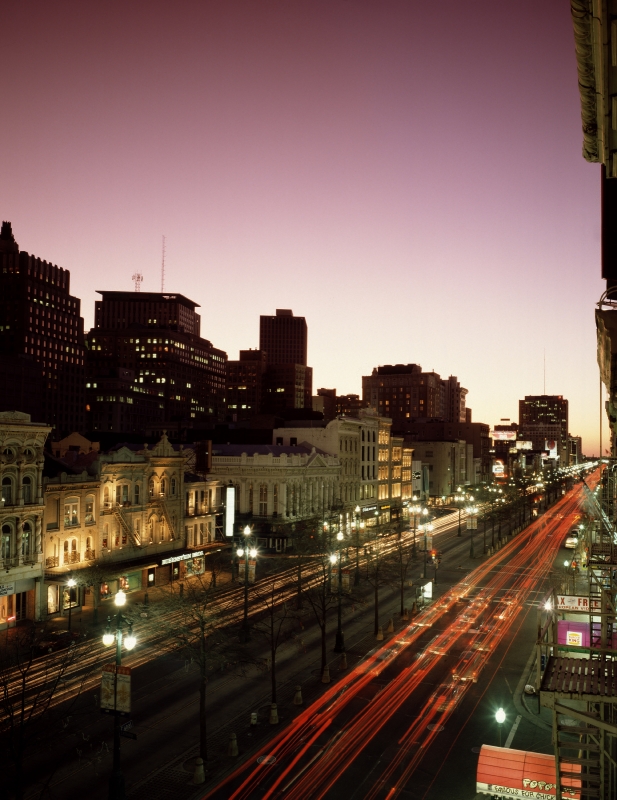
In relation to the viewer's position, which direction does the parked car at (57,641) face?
facing the viewer and to the left of the viewer

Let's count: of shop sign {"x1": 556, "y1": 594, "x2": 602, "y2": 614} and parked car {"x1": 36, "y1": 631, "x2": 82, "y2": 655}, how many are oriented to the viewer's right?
0

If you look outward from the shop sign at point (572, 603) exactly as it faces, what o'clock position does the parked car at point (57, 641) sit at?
The parked car is roughly at 3 o'clock from the shop sign.

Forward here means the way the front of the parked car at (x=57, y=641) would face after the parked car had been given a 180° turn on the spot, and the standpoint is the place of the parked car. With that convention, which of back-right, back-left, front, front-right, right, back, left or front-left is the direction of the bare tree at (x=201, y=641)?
right

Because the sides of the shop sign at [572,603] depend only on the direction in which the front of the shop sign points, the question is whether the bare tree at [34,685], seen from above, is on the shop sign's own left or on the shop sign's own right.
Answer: on the shop sign's own right

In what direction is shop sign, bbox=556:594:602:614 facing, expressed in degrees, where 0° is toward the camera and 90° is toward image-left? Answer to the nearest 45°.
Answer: approximately 0°

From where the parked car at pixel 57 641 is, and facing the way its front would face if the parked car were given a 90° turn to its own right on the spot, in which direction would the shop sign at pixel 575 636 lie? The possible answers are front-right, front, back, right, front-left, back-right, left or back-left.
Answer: back
